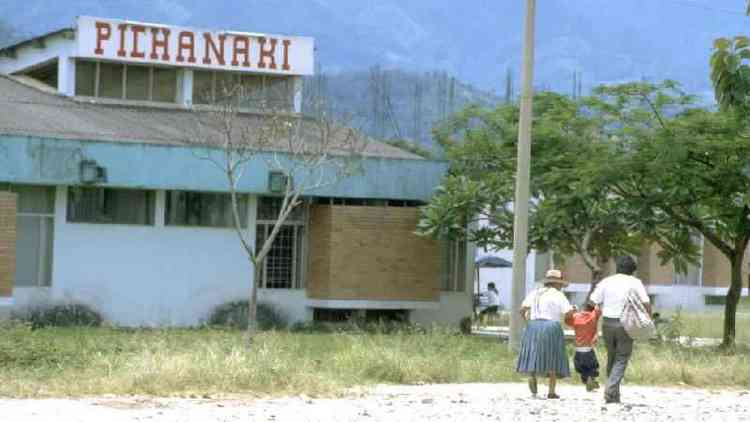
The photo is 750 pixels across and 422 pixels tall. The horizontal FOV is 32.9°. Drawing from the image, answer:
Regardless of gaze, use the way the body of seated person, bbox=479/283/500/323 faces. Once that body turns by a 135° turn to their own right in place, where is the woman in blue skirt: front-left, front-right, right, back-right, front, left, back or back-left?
back-right

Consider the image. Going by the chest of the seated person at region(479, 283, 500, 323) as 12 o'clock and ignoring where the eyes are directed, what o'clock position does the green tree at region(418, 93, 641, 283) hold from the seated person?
The green tree is roughly at 9 o'clock from the seated person.

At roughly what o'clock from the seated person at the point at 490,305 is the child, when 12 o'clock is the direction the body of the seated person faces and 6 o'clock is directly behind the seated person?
The child is roughly at 9 o'clock from the seated person.

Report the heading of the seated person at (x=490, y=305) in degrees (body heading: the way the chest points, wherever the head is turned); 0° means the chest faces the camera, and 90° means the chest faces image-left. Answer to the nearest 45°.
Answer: approximately 90°

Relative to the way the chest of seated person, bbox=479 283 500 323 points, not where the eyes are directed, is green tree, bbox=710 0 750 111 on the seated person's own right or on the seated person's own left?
on the seated person's own left

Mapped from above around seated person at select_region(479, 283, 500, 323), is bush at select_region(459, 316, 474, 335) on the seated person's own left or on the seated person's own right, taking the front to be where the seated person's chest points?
on the seated person's own left

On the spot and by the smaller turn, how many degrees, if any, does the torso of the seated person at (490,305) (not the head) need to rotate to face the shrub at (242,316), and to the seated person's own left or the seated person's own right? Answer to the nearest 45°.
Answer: approximately 45° to the seated person's own left

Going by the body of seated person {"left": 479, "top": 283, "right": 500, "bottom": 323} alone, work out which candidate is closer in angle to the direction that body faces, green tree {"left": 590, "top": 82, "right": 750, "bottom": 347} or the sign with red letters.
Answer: the sign with red letters

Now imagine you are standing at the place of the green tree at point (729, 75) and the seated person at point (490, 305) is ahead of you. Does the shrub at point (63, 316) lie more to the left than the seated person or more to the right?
left
